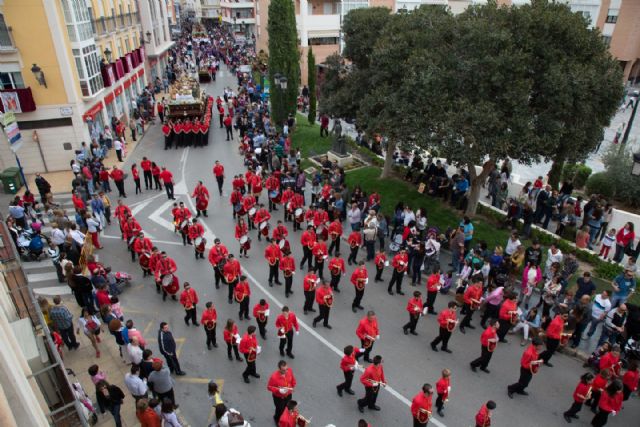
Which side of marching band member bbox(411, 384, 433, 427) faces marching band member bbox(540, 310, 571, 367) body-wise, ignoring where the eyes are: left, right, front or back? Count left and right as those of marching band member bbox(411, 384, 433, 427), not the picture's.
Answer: left

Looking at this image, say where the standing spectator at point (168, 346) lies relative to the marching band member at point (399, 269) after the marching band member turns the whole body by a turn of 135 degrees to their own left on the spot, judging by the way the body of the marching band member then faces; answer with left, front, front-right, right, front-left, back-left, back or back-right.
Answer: back-left

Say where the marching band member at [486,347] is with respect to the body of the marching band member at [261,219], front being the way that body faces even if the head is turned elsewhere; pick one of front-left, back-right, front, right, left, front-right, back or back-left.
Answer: front-left

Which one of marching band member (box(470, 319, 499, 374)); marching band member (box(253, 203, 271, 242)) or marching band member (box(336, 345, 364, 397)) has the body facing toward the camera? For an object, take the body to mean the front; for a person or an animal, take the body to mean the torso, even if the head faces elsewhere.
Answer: marching band member (box(253, 203, 271, 242))

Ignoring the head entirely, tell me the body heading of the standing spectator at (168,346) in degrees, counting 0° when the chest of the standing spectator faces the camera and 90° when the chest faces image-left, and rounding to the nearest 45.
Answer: approximately 315°

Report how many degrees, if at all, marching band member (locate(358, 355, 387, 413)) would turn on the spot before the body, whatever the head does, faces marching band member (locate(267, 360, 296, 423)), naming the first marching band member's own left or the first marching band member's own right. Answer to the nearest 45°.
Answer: approximately 135° to the first marching band member's own right

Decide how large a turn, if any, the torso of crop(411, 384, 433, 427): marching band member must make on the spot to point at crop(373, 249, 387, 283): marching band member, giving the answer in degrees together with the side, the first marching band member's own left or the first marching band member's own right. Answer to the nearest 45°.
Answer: approximately 135° to the first marching band member's own left

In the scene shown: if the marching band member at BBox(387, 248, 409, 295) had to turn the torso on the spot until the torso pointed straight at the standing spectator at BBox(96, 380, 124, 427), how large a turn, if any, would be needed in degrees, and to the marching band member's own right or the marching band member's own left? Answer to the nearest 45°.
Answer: approximately 90° to the marching band member's own right

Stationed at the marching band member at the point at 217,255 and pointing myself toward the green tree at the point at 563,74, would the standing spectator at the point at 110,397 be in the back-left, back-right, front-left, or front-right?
back-right

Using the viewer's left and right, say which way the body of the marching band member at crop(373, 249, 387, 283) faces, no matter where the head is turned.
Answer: facing the viewer and to the right of the viewer

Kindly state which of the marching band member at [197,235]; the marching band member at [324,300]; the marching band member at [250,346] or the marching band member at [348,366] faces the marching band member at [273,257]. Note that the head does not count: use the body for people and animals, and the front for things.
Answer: the marching band member at [197,235]

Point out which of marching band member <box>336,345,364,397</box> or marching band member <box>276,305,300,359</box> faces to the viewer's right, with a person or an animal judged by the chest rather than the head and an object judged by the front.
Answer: marching band member <box>336,345,364,397</box>

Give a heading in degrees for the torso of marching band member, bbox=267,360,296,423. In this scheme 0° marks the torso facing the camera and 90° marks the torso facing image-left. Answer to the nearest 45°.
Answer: approximately 315°

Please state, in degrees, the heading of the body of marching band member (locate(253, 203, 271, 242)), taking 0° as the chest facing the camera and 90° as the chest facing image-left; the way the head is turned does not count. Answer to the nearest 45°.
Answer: approximately 0°
